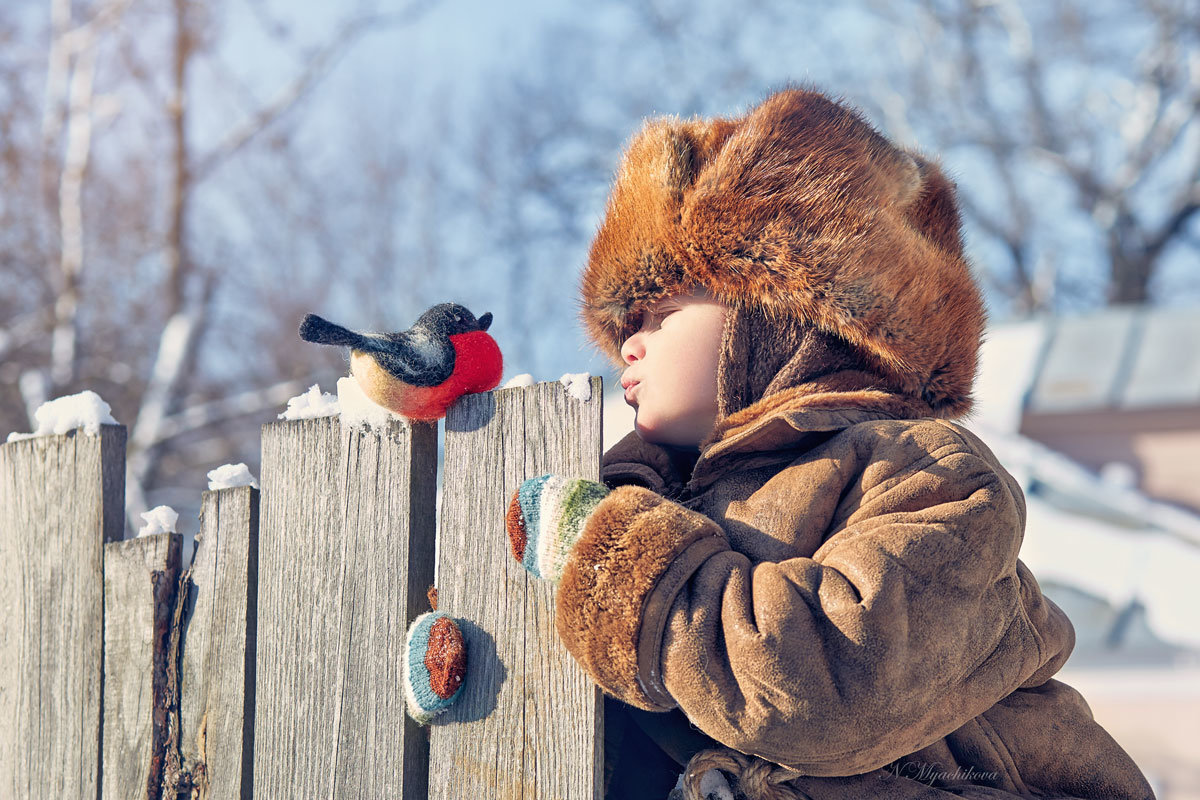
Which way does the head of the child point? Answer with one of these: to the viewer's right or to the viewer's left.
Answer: to the viewer's left

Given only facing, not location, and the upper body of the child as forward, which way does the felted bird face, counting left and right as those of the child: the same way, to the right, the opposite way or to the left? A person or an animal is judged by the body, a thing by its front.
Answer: the opposite way

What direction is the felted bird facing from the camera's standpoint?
to the viewer's right

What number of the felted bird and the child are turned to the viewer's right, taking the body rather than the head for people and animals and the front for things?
1

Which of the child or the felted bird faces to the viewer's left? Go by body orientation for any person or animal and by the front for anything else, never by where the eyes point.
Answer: the child

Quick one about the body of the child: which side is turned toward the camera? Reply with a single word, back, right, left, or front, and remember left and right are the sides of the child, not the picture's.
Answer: left
